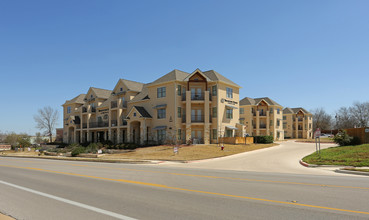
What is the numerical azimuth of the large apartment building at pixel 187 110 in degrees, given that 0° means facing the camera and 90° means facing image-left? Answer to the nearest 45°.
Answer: approximately 45°

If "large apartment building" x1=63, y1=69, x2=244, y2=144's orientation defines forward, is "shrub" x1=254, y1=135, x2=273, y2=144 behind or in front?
behind

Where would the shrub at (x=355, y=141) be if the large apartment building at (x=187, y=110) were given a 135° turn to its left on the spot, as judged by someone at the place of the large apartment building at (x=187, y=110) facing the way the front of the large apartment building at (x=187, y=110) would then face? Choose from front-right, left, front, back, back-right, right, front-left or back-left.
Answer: front-right

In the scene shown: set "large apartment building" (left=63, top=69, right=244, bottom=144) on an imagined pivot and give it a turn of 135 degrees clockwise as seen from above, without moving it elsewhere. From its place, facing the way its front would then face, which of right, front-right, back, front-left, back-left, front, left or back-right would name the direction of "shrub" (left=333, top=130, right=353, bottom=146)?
back-right
